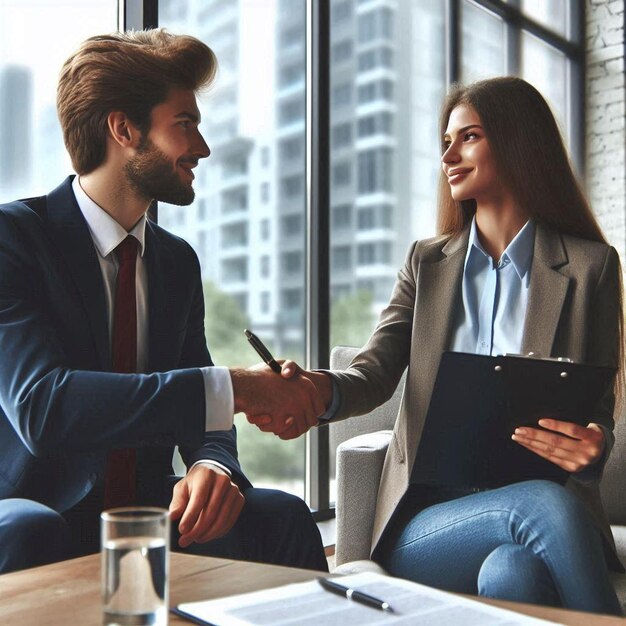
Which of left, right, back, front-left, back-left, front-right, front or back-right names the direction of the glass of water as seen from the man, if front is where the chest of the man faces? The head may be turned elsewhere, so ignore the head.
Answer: front-right

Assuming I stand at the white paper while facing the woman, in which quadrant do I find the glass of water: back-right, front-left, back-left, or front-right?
back-left

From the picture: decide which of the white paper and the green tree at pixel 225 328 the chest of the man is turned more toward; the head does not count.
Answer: the white paper

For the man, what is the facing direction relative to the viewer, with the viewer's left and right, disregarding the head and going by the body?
facing the viewer and to the right of the viewer

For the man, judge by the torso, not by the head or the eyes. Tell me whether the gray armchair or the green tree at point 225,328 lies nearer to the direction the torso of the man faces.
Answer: the gray armchair

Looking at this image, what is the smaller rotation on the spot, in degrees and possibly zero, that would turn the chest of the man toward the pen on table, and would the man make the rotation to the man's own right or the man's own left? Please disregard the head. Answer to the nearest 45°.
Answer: approximately 45° to the man's own right

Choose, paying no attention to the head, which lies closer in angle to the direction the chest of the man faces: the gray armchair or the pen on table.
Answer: the pen on table

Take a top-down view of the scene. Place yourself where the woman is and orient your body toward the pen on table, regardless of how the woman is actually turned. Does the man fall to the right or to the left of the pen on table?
right

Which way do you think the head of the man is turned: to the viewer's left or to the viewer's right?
to the viewer's right

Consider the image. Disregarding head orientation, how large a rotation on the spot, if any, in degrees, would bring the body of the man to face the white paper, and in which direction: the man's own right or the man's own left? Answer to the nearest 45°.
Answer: approximately 45° to the man's own right
